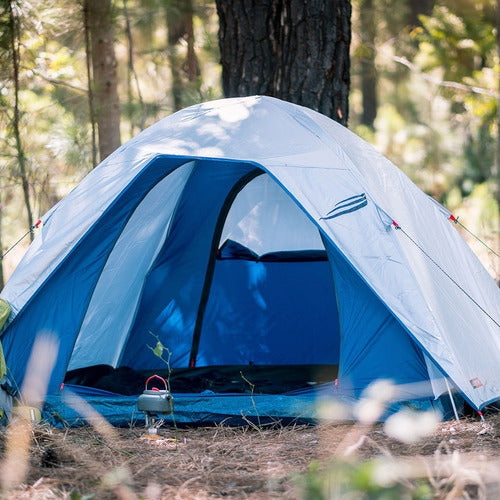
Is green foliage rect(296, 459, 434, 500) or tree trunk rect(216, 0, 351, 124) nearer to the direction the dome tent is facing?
the green foliage

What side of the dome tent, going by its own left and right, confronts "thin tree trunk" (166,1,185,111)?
back

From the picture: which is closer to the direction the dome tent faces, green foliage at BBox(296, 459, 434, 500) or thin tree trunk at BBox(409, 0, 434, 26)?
the green foliage

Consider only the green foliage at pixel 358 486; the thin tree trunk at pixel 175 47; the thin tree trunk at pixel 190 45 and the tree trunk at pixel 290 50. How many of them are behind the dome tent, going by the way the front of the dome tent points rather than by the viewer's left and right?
3

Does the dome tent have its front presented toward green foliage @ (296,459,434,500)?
yes

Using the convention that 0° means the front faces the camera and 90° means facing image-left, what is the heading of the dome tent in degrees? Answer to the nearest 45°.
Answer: approximately 0°

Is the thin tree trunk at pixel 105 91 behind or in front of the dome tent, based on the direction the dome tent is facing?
behind

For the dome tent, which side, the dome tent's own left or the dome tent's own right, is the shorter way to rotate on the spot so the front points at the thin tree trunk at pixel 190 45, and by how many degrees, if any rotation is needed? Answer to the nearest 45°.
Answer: approximately 180°

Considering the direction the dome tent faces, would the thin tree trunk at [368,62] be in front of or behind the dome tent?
behind

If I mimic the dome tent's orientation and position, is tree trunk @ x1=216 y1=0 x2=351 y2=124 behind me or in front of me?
behind

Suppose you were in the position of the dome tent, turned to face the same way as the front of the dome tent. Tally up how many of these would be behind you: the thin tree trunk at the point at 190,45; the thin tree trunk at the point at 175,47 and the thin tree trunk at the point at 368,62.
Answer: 3
